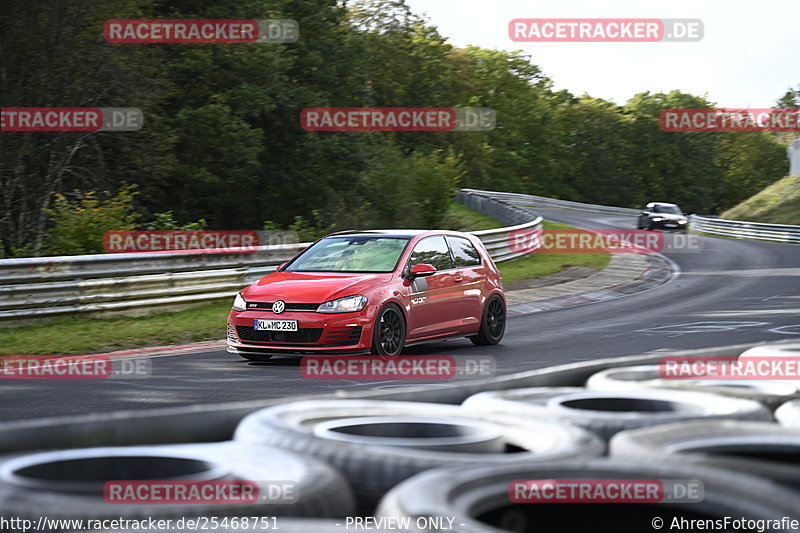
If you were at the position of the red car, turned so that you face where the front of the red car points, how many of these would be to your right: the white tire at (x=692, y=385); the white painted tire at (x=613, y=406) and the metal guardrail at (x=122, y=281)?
1

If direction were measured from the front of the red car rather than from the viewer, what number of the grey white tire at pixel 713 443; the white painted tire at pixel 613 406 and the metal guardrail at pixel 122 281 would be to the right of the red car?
1

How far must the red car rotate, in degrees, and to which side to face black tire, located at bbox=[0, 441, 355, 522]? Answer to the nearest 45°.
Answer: approximately 45° to its left

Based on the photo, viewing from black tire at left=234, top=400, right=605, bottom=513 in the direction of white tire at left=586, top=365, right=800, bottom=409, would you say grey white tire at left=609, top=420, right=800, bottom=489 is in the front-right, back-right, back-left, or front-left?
front-right

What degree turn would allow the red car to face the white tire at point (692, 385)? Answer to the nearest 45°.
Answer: approximately 45° to its left

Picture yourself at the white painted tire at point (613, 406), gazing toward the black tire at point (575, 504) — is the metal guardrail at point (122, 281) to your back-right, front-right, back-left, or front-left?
back-right

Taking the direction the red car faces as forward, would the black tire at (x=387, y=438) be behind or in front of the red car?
in front

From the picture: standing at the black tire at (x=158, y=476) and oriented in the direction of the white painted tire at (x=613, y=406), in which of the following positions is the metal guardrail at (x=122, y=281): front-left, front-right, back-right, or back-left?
front-left

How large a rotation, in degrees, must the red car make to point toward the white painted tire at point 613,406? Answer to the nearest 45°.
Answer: approximately 45° to its left

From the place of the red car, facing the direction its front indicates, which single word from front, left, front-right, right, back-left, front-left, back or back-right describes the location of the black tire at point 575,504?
front-left

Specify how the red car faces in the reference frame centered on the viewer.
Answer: facing the viewer and to the left of the viewer

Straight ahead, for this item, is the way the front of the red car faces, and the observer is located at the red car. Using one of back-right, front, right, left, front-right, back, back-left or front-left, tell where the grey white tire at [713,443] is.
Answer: front-left
